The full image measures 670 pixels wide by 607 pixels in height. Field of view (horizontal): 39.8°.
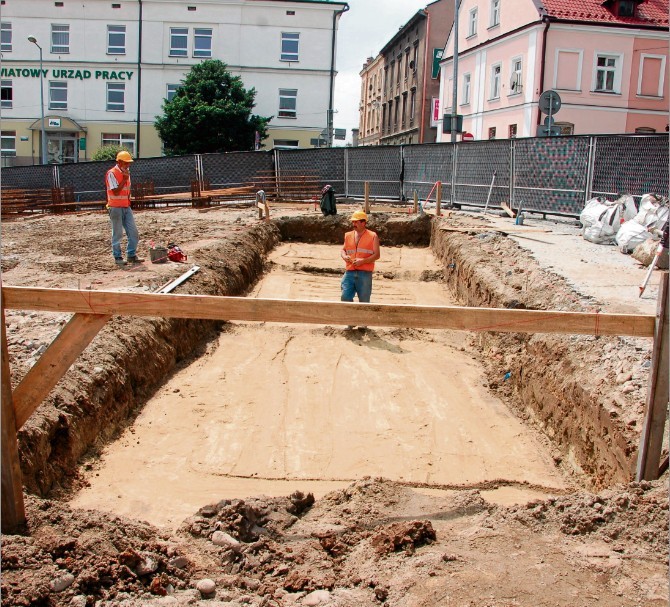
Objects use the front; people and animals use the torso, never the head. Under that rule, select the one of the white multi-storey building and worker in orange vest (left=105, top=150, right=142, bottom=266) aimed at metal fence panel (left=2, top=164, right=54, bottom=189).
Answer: the white multi-storey building

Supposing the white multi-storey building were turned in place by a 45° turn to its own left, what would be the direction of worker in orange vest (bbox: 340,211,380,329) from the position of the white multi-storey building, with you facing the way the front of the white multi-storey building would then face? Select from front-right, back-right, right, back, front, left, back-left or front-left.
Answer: front-right

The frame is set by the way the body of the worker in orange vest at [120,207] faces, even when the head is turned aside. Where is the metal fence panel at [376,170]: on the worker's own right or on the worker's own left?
on the worker's own left

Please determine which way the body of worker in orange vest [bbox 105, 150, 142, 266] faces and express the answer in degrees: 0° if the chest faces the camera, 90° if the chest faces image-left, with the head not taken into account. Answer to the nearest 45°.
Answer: approximately 315°

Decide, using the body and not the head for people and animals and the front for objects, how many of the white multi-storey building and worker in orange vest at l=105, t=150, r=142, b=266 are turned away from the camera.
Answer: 0

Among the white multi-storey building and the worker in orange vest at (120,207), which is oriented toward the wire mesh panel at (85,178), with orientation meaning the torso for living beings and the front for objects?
the white multi-storey building

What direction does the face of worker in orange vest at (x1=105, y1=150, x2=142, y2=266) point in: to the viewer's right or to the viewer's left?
to the viewer's right

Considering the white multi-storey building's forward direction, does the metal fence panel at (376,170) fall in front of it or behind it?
in front

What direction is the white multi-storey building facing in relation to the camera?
toward the camera

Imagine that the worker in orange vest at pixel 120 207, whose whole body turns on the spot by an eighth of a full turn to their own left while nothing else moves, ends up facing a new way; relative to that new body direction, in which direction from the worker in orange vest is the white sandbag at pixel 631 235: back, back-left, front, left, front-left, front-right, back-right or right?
front

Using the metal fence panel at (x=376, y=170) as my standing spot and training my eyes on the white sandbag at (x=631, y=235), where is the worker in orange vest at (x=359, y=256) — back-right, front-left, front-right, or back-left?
front-right

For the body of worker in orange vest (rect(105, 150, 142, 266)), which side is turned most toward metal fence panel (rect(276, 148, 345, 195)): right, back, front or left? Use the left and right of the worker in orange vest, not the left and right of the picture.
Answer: left

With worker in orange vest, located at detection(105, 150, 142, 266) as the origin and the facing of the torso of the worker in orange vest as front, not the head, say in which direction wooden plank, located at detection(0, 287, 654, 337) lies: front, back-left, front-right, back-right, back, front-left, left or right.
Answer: front-right

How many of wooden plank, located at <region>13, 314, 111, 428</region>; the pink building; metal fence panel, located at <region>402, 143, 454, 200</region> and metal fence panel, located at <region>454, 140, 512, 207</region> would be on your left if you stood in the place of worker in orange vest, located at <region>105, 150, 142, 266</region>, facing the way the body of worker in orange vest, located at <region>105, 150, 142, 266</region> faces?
3

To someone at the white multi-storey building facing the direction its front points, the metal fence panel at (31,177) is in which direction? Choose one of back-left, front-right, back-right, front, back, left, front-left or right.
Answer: front

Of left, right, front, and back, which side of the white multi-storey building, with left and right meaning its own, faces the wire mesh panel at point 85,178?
front

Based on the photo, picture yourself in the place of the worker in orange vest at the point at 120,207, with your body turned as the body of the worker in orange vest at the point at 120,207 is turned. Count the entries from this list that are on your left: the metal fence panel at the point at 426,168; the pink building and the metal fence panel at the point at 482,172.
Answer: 3
